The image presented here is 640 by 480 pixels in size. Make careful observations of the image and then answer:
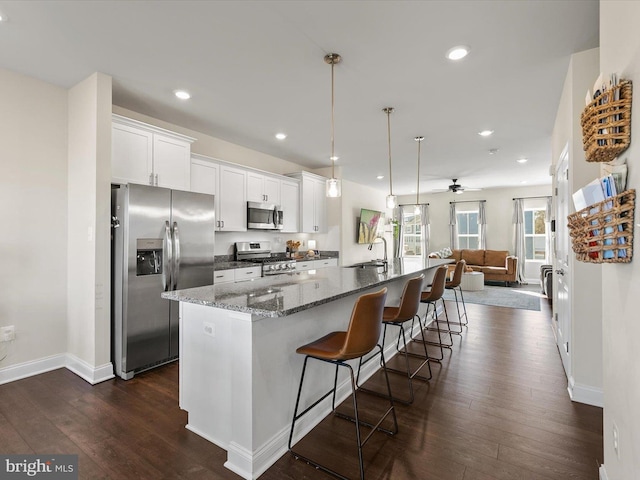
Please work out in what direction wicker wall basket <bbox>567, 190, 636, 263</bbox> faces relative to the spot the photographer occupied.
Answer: facing to the left of the viewer

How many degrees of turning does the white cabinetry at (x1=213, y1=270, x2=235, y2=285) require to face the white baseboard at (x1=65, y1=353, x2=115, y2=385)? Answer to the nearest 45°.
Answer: approximately 90° to its right

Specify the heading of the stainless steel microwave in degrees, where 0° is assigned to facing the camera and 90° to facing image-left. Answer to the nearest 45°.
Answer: approximately 315°

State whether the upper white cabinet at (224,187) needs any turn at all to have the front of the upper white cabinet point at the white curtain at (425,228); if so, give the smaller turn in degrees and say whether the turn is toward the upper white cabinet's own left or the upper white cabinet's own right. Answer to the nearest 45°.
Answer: approximately 90° to the upper white cabinet's own left

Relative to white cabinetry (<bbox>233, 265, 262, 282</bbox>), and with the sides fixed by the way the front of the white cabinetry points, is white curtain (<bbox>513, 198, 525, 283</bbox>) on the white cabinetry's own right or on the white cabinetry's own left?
on the white cabinetry's own left

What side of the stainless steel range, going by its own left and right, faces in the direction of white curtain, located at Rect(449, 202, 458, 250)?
left

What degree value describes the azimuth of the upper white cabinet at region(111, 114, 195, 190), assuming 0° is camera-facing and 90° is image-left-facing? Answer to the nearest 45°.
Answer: approximately 315°

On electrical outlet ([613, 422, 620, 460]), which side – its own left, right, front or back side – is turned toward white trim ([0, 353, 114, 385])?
front

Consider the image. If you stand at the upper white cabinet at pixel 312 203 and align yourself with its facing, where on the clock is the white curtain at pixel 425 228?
The white curtain is roughly at 9 o'clock from the upper white cabinet.

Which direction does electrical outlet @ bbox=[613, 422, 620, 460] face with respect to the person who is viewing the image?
facing to the left of the viewer

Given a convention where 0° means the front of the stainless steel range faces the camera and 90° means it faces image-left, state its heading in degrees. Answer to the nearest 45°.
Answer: approximately 315°
